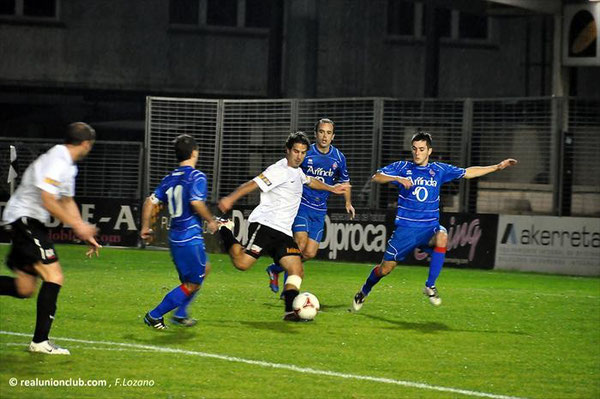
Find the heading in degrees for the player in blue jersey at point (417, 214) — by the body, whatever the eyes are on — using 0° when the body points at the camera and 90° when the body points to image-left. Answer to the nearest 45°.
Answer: approximately 0°

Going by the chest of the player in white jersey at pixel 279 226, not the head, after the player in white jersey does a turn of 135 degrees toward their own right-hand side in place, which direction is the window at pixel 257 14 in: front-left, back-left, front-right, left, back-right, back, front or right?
right

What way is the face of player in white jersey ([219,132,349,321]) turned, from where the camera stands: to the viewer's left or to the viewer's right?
to the viewer's right

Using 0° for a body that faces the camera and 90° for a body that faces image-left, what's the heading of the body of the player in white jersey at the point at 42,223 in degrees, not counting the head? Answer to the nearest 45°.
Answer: approximately 270°

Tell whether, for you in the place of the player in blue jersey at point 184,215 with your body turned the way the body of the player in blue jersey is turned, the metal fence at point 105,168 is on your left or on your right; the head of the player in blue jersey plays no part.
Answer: on your left
